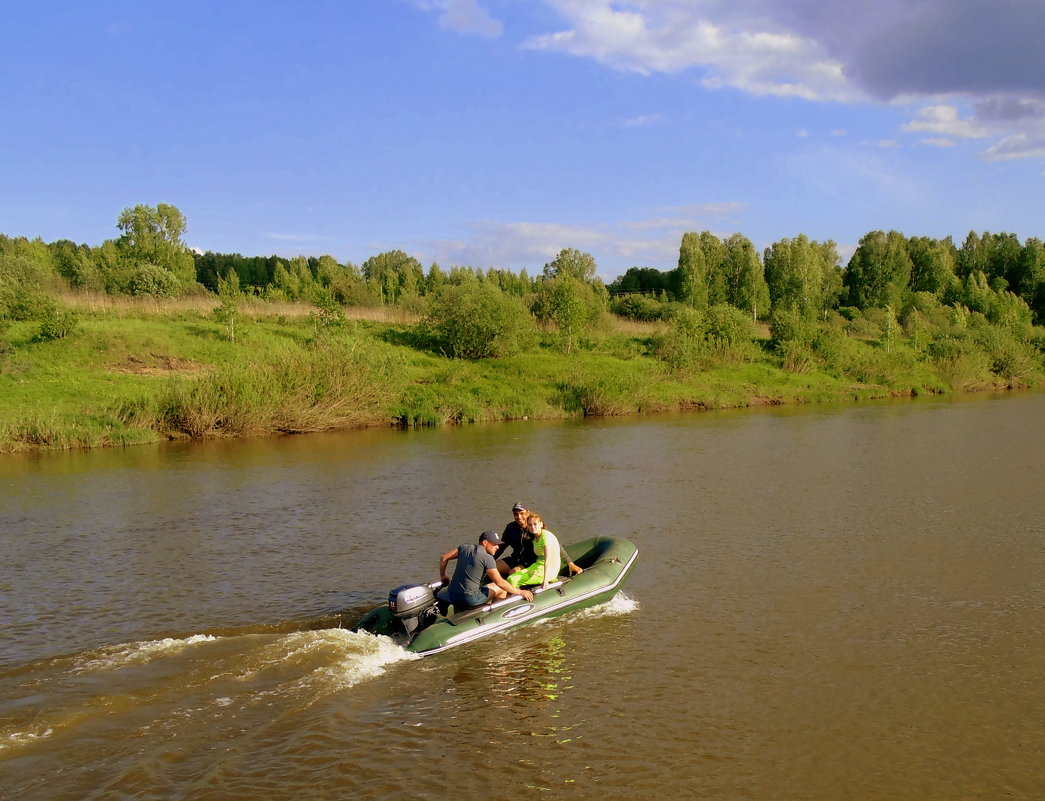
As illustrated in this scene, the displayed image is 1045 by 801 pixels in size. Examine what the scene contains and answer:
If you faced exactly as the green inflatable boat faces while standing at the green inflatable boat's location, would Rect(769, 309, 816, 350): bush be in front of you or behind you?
in front

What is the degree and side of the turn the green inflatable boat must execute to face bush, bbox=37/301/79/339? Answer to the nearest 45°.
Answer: approximately 90° to its left

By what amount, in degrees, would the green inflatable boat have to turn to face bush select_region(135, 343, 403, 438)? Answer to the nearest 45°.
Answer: approximately 45° to its left

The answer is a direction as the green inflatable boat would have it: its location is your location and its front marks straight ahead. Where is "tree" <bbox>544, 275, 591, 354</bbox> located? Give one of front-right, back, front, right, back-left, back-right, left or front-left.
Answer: front-left

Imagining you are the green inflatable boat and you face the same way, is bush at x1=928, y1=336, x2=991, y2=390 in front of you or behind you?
in front

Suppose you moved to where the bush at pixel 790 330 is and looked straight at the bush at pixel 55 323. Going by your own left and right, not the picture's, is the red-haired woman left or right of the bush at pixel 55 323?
left

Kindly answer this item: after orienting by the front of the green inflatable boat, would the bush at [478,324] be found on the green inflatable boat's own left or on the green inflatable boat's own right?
on the green inflatable boat's own left

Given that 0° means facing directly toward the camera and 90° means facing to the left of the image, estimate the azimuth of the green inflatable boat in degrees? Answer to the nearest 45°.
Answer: approximately 225°

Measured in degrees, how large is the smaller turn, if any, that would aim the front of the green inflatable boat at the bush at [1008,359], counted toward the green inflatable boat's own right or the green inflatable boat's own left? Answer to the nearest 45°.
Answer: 0° — it already faces it
